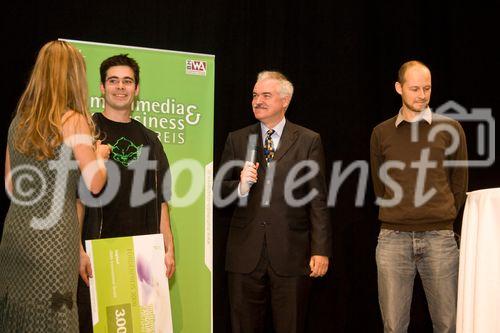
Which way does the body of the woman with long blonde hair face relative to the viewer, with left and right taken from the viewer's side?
facing away from the viewer and to the right of the viewer

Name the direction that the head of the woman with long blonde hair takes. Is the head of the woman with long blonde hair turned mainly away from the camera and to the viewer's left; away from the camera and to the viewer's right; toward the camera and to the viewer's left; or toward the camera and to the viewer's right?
away from the camera and to the viewer's right

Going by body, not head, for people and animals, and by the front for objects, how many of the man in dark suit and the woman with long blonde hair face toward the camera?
1

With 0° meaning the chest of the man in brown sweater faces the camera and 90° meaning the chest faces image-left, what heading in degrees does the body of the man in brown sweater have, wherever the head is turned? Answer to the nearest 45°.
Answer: approximately 0°

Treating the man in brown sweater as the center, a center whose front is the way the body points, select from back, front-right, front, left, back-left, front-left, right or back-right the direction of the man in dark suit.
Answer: right

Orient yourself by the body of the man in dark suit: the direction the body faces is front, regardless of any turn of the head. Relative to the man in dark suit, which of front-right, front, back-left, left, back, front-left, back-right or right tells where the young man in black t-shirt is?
right

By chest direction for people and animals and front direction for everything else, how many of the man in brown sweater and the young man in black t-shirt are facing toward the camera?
2

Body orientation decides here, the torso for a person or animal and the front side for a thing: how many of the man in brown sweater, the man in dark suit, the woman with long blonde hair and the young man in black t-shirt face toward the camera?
3
